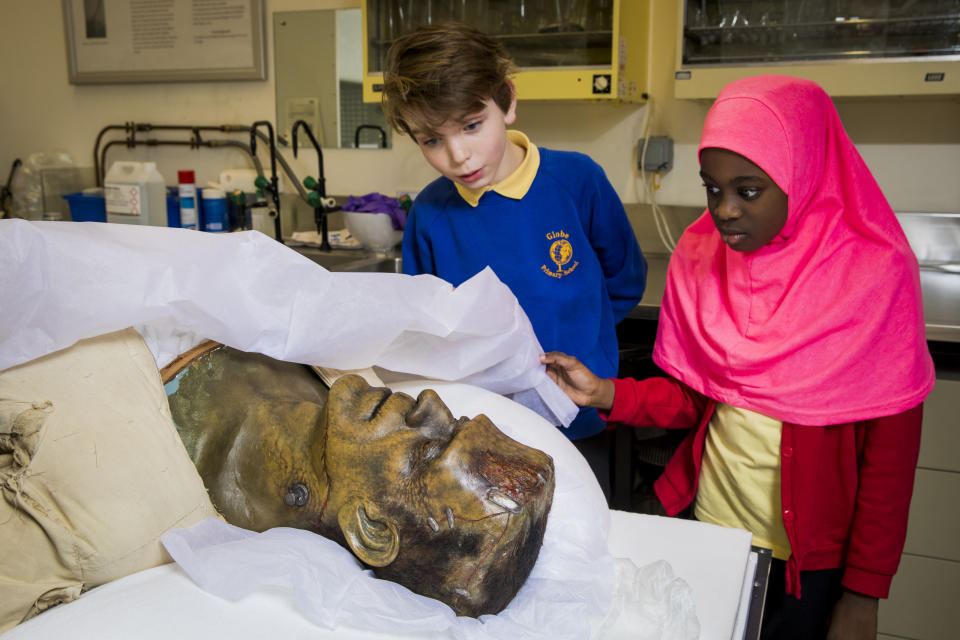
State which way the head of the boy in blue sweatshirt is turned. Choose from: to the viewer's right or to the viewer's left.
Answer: to the viewer's left

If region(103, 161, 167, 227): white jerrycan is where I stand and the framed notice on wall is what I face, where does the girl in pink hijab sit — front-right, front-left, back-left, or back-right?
back-right

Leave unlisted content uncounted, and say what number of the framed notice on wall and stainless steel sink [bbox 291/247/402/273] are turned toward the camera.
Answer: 2

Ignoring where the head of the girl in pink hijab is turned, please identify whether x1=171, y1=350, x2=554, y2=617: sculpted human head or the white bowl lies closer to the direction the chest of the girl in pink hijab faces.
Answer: the sculpted human head

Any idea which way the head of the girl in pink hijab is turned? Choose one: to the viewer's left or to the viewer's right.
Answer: to the viewer's left

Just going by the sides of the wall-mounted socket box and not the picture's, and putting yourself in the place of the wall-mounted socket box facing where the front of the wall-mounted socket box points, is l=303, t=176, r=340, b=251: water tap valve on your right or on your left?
on your right

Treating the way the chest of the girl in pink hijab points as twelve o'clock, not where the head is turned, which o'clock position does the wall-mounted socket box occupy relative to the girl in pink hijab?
The wall-mounted socket box is roughly at 4 o'clock from the girl in pink hijab.

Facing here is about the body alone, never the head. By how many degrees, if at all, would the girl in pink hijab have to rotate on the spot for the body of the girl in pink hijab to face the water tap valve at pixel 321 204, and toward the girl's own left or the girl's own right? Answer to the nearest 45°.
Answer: approximately 90° to the girl's own right

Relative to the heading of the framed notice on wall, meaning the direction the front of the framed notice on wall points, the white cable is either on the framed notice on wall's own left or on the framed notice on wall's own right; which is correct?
on the framed notice on wall's own left

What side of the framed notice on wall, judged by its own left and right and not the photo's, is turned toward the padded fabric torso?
front

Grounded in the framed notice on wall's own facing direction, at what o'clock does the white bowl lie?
The white bowl is roughly at 11 o'clock from the framed notice on wall.

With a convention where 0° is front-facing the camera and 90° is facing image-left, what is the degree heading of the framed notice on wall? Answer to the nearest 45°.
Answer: approximately 0°

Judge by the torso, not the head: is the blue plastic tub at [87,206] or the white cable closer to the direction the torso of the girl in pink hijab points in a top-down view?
the blue plastic tub

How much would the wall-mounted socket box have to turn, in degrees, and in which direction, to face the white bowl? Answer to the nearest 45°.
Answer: approximately 90° to its right

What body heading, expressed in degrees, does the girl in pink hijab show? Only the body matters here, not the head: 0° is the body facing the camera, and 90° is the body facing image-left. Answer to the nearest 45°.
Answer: approximately 45°
